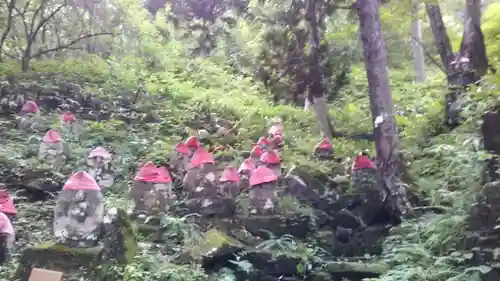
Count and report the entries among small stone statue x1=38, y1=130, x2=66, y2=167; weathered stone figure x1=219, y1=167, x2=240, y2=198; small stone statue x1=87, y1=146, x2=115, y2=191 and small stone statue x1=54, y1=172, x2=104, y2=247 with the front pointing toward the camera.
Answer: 4

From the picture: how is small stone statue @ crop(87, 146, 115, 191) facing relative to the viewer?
toward the camera

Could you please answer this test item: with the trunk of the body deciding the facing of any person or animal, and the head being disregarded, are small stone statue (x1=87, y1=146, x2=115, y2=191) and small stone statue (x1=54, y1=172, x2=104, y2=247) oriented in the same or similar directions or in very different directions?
same or similar directions

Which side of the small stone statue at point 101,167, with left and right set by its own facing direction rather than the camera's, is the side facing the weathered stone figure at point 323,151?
left

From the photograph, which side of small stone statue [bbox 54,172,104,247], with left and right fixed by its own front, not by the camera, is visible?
front

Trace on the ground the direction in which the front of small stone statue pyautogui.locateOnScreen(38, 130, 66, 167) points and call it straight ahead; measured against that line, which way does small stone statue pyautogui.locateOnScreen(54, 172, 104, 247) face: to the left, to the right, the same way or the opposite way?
the same way

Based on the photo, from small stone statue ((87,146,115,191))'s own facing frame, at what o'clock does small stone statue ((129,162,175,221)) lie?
small stone statue ((129,162,175,221)) is roughly at 11 o'clock from small stone statue ((87,146,115,191)).

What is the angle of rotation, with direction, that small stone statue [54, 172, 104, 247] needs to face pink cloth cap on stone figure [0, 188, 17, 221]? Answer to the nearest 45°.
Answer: approximately 135° to its right

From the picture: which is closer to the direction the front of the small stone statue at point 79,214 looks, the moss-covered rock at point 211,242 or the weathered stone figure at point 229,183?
the moss-covered rock

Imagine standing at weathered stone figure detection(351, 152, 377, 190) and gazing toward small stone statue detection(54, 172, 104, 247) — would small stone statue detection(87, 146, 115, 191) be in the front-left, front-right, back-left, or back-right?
front-right

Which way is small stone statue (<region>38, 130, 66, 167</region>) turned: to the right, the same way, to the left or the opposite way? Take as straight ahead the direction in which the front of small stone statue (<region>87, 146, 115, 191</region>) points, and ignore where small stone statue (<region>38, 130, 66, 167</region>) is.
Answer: the same way

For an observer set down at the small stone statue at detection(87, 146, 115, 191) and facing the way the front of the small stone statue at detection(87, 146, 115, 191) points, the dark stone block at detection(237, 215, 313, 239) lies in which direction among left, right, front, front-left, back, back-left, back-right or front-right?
front-left

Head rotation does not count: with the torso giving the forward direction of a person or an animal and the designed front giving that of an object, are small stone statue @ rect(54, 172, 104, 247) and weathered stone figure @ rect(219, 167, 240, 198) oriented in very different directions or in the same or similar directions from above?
same or similar directions

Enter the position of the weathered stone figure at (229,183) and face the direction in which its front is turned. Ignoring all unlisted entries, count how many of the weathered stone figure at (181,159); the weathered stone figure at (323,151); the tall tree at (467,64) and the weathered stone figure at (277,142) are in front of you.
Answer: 0

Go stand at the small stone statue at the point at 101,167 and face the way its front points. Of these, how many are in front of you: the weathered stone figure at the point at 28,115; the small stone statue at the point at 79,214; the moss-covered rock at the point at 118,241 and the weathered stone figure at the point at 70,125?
2

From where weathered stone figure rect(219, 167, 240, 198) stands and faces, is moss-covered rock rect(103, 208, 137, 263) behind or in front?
in front

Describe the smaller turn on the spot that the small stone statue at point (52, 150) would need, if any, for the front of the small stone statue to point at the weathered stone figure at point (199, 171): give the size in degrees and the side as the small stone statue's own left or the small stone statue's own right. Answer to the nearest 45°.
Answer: approximately 45° to the small stone statue's own left
